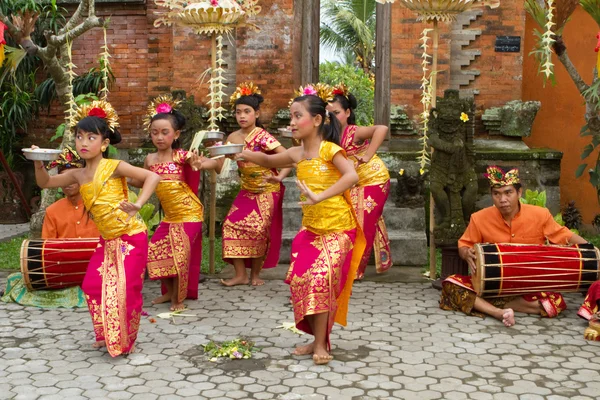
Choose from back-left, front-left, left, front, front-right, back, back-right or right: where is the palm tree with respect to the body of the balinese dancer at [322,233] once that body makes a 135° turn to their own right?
front

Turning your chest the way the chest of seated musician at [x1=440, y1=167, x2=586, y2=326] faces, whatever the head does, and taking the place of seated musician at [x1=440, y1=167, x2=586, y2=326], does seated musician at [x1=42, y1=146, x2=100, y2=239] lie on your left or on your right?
on your right

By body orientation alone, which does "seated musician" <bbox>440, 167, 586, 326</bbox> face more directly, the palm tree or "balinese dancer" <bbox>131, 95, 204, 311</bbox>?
the balinese dancer

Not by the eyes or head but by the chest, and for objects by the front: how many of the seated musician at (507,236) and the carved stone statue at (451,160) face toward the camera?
2

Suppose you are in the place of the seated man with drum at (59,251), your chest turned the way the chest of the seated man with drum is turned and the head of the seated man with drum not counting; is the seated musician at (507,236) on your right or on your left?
on your left

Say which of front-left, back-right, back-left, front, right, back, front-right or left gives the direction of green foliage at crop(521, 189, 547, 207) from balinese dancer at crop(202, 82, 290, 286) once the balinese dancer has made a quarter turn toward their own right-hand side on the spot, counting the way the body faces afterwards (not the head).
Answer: back-right

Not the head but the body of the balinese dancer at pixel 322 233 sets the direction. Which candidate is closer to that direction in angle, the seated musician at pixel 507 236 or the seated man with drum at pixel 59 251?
the seated man with drum

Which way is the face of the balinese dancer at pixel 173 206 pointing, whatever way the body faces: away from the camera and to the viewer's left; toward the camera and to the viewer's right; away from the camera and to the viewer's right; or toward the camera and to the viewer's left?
toward the camera and to the viewer's left

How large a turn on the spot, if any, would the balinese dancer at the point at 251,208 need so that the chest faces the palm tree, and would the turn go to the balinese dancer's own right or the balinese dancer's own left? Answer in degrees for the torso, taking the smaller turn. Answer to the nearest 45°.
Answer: approximately 135° to the balinese dancer's own right
